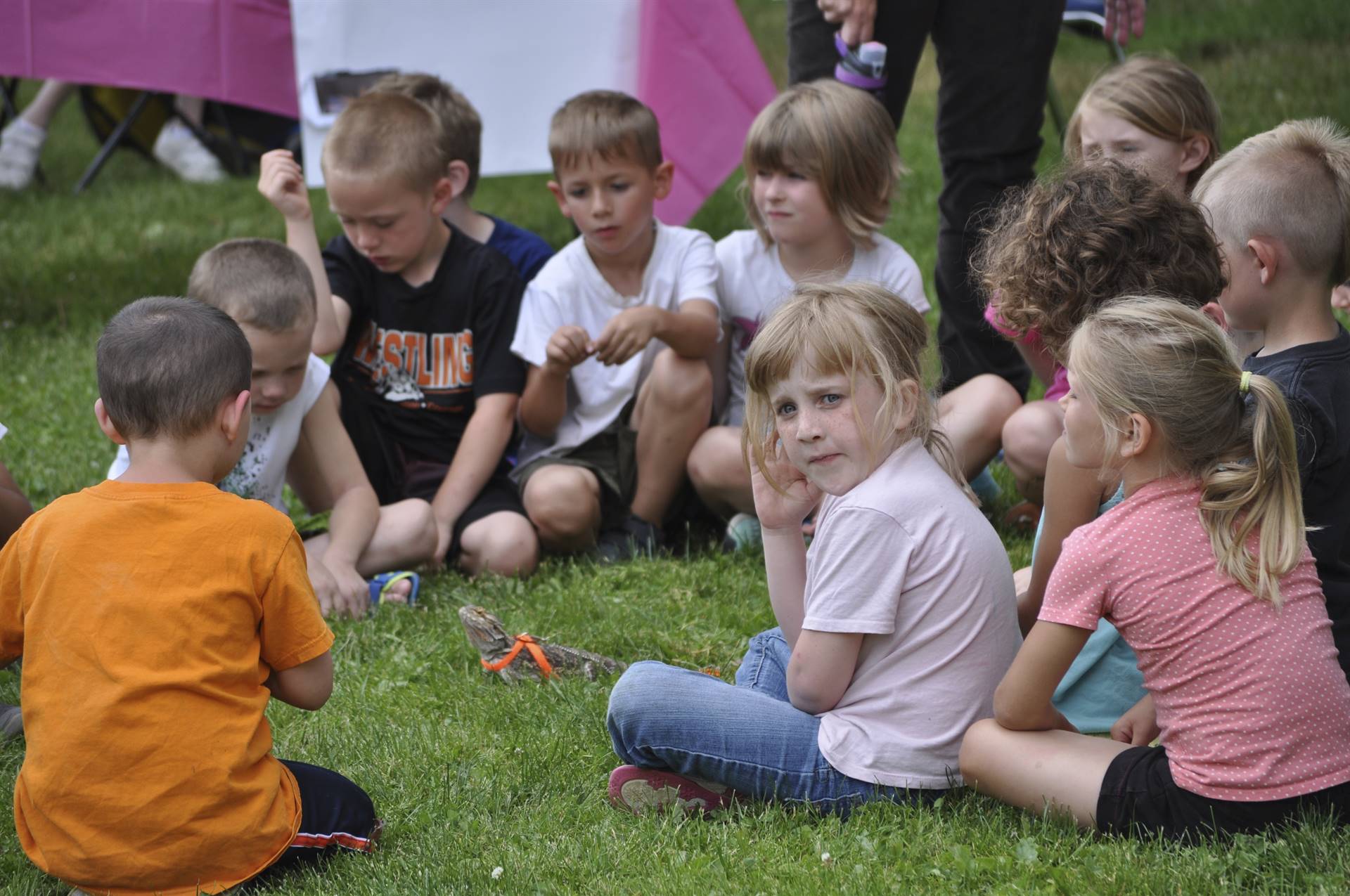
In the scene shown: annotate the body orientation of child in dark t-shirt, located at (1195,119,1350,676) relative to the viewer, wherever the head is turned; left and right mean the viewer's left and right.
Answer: facing to the left of the viewer

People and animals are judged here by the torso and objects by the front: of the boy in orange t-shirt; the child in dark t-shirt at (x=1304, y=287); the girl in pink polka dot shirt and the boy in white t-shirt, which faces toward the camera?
the boy in white t-shirt

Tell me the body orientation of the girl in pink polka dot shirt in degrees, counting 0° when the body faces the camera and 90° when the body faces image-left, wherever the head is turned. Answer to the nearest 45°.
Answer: approximately 135°

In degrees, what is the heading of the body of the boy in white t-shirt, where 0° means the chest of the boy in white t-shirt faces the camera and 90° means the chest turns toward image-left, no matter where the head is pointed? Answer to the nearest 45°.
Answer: approximately 0°

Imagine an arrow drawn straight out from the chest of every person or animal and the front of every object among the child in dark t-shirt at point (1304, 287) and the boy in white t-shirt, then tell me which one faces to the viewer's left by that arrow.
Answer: the child in dark t-shirt

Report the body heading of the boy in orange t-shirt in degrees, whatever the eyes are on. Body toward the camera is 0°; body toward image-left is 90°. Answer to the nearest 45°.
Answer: approximately 225°

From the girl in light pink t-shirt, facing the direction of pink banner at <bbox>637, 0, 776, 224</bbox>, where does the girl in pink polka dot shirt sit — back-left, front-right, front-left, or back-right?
back-right

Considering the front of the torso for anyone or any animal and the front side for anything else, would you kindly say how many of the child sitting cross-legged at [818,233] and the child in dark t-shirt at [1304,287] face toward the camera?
1

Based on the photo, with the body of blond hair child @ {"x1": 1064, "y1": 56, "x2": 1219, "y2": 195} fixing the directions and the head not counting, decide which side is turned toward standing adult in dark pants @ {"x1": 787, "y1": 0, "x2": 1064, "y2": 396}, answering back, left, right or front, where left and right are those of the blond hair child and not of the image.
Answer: right

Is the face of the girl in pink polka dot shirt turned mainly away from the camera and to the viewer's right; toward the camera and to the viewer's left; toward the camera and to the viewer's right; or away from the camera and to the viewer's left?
away from the camera and to the viewer's left
